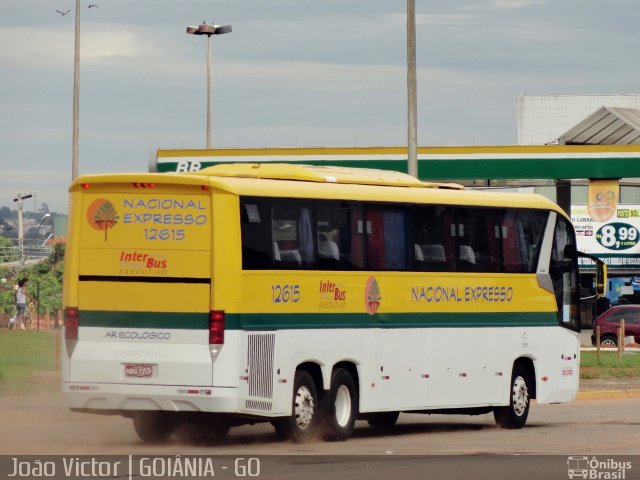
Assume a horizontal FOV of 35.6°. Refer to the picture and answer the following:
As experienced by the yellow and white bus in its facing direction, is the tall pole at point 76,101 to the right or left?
on its left

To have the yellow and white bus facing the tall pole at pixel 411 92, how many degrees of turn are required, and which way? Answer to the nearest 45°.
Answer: approximately 45° to its left

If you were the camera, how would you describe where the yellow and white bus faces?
facing away from the viewer and to the right of the viewer
